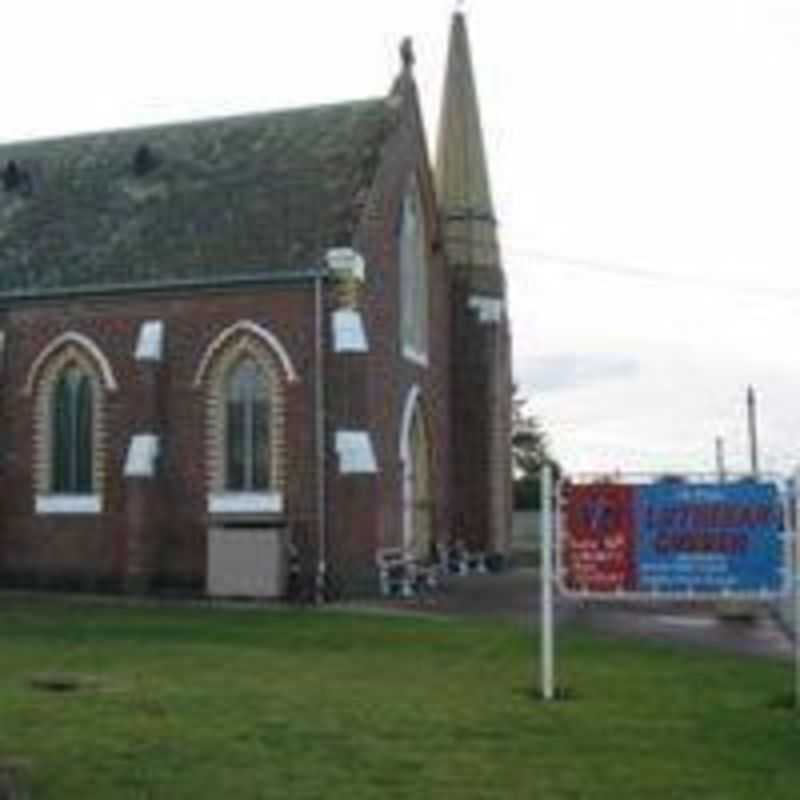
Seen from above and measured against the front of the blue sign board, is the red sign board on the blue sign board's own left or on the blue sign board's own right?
on the blue sign board's own right

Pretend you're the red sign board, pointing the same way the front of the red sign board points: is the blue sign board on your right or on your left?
on your left

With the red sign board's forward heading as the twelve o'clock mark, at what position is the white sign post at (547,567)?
The white sign post is roughly at 2 o'clock from the red sign board.

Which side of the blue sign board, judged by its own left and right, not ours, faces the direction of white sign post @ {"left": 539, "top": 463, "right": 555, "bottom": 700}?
right

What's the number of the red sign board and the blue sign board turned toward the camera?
2

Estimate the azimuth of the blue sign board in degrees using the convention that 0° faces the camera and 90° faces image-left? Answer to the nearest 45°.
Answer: approximately 0°
